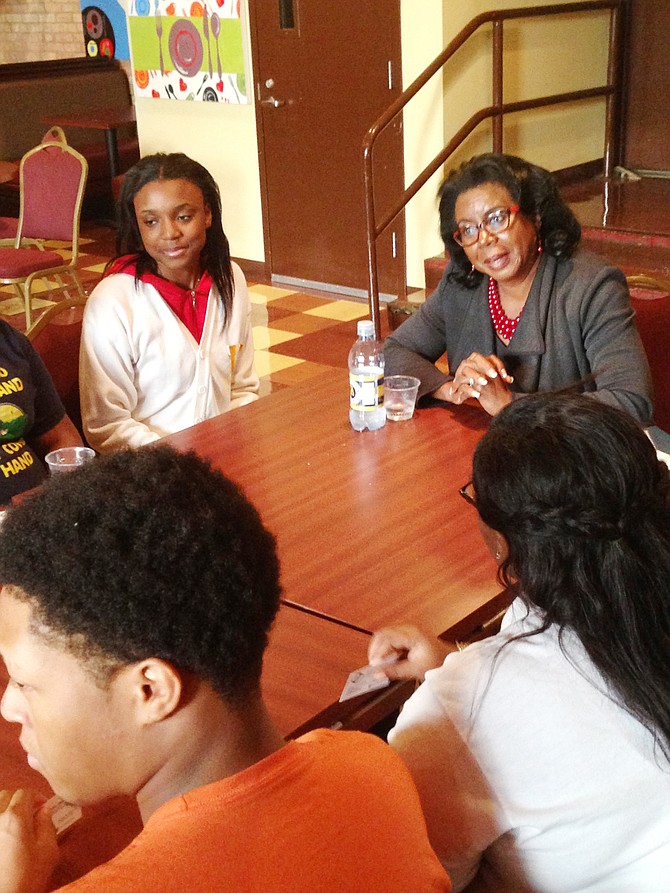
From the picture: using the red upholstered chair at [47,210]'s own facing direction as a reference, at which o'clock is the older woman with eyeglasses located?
The older woman with eyeglasses is roughly at 10 o'clock from the red upholstered chair.

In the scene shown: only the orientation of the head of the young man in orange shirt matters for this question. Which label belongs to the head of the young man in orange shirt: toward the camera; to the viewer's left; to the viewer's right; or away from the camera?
to the viewer's left

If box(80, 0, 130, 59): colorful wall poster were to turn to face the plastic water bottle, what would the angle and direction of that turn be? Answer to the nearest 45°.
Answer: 0° — it already faces it

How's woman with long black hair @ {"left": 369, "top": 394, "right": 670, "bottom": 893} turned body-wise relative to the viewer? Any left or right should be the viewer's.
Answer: facing away from the viewer and to the left of the viewer

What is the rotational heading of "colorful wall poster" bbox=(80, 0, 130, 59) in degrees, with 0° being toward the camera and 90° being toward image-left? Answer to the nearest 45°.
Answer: approximately 0°

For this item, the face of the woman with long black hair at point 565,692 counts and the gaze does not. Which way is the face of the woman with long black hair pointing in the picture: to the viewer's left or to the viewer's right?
to the viewer's left

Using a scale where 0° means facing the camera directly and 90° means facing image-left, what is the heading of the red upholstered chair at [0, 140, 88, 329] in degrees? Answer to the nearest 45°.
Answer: approximately 45°

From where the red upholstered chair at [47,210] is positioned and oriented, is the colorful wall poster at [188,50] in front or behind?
behind

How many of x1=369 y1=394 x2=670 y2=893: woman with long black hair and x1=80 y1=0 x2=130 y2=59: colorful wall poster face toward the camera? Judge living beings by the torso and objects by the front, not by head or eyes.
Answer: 1

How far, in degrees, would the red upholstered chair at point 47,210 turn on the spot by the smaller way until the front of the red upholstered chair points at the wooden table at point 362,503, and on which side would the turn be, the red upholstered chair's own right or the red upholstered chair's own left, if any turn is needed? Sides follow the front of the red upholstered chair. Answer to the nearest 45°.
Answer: approximately 45° to the red upholstered chair's own left
